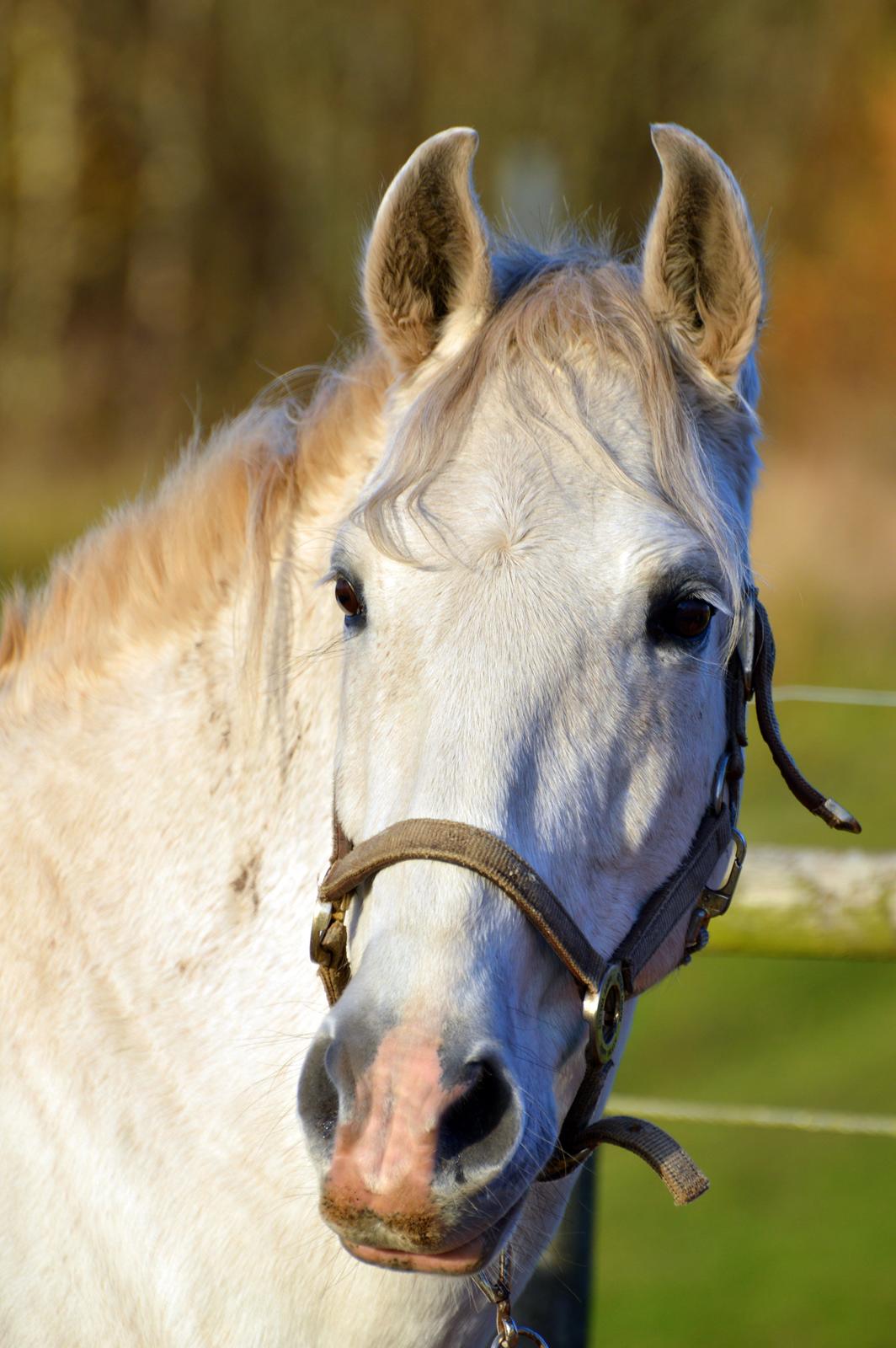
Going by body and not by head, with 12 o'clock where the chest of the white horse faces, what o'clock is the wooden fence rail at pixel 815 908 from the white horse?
The wooden fence rail is roughly at 9 o'clock from the white horse.

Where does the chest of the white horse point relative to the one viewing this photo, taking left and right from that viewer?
facing the viewer and to the right of the viewer

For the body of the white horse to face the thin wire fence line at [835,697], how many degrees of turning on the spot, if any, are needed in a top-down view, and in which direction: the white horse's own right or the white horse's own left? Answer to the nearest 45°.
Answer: approximately 90° to the white horse's own left
